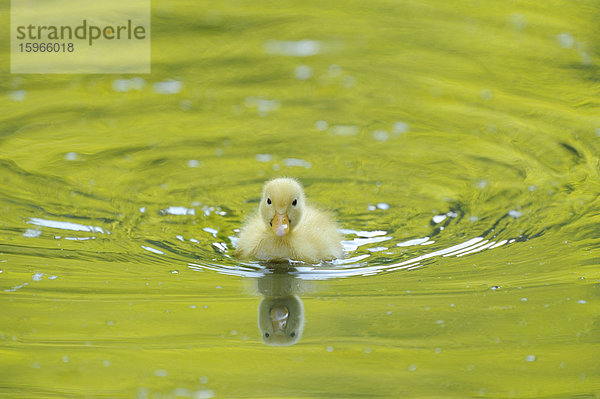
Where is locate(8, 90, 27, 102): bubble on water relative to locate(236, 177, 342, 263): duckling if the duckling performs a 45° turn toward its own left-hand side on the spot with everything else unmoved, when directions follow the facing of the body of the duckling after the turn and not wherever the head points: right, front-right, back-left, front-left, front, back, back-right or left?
back

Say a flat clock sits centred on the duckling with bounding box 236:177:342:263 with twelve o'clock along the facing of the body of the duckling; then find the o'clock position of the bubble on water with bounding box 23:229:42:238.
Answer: The bubble on water is roughly at 3 o'clock from the duckling.

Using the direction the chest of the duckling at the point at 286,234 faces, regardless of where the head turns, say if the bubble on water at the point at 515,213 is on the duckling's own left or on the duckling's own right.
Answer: on the duckling's own left

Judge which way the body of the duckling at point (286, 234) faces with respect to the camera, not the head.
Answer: toward the camera

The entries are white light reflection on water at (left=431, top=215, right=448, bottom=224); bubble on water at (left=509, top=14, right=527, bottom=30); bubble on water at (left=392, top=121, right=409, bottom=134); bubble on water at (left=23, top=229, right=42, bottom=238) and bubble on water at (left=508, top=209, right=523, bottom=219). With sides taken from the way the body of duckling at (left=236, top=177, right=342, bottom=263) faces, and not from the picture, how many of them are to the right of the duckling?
1
